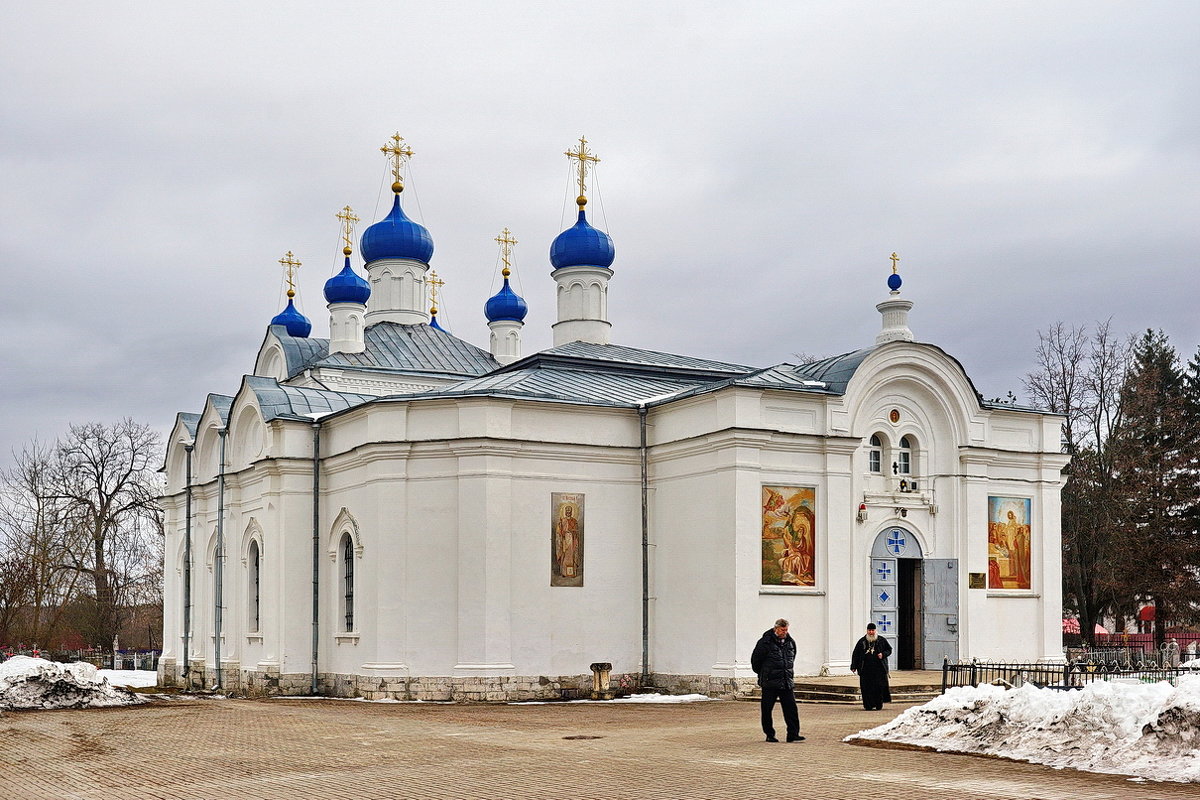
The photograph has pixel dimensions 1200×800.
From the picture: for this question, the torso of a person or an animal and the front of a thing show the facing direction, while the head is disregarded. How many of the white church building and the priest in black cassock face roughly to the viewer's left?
0

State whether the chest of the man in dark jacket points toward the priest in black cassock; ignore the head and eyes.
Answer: no

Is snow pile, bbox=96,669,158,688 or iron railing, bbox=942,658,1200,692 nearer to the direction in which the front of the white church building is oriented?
the iron railing

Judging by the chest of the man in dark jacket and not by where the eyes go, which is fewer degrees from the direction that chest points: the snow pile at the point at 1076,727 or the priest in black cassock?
the snow pile

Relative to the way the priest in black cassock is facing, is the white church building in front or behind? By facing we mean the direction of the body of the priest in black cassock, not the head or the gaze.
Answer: behind

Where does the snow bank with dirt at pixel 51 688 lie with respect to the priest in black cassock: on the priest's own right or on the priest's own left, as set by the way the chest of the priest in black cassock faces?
on the priest's own right

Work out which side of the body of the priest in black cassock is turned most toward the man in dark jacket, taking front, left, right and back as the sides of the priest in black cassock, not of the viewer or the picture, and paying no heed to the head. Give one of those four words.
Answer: front

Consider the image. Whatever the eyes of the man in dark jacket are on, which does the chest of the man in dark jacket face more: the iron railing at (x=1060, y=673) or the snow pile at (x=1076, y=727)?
the snow pile

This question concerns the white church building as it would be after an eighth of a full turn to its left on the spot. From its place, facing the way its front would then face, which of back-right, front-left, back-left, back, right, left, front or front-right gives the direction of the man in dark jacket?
right

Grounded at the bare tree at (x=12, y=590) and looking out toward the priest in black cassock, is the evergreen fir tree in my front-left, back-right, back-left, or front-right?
front-left

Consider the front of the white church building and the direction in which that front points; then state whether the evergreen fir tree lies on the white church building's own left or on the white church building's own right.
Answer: on the white church building's own left

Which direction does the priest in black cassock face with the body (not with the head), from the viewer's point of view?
toward the camera

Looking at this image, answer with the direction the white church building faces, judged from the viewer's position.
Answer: facing the viewer and to the right of the viewer
